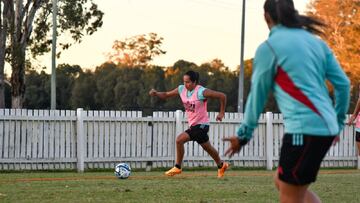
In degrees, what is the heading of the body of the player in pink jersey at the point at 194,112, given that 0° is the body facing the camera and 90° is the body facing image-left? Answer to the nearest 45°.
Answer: approximately 45°

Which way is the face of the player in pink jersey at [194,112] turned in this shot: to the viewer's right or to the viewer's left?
to the viewer's left

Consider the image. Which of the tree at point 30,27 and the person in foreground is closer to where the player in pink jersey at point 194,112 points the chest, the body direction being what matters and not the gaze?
the person in foreground

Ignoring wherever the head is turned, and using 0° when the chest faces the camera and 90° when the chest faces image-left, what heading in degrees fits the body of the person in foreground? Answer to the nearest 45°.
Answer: approximately 135°

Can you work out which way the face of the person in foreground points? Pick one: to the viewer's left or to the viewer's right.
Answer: to the viewer's left

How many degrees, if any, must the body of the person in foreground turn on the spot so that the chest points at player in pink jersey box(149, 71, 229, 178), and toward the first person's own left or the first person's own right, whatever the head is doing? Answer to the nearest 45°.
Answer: approximately 45° to the first person's own right
